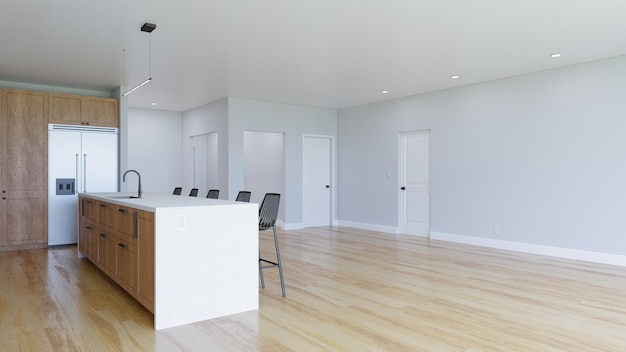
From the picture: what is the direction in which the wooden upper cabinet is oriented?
toward the camera

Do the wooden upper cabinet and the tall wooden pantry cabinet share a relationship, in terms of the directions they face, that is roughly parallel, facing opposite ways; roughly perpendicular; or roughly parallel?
roughly parallel

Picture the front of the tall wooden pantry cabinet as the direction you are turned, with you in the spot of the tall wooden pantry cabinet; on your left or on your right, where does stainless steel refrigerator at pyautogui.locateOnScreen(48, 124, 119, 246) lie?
on your left

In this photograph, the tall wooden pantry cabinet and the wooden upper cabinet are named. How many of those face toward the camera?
2

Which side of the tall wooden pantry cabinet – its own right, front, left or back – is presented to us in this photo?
front

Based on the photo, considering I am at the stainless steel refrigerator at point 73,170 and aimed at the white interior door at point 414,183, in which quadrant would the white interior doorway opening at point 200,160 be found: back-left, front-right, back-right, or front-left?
front-left

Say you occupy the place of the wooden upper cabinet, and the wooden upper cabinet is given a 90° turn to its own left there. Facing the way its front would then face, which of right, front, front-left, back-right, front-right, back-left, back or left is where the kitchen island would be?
right

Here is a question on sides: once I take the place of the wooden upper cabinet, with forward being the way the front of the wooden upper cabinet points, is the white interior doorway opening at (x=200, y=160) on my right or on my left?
on my left

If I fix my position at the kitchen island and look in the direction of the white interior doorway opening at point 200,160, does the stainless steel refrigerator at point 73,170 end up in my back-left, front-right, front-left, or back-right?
front-left

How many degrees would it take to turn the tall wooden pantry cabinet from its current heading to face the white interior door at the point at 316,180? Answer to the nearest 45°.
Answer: approximately 90° to its left
